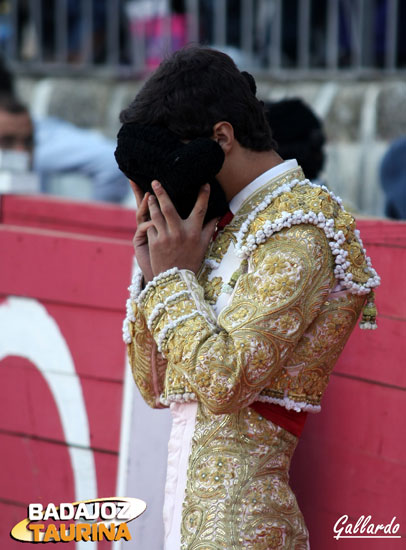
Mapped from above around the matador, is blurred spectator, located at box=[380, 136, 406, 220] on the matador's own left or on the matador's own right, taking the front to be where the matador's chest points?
on the matador's own right

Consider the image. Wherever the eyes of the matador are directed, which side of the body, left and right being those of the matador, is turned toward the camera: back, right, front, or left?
left

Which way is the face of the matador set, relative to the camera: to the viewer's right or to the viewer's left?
to the viewer's left

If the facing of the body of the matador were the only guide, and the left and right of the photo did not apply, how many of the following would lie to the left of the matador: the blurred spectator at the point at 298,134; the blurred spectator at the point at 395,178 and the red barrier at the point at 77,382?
0

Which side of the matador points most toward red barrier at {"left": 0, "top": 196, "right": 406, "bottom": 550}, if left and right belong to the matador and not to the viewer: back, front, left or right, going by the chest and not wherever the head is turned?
right

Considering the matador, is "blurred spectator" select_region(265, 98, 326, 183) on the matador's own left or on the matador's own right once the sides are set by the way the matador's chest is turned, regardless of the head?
on the matador's own right

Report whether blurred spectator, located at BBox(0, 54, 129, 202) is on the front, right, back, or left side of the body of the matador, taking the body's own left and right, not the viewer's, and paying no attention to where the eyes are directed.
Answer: right
